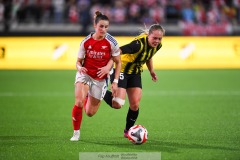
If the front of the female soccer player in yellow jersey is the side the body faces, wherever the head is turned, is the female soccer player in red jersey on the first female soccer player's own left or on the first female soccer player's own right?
on the first female soccer player's own right

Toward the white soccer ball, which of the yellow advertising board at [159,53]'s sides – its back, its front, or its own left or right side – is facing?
front

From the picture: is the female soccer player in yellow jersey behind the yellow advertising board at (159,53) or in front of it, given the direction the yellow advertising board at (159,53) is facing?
in front

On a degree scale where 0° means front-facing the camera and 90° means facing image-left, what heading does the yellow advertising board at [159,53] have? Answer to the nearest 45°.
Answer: approximately 0°
